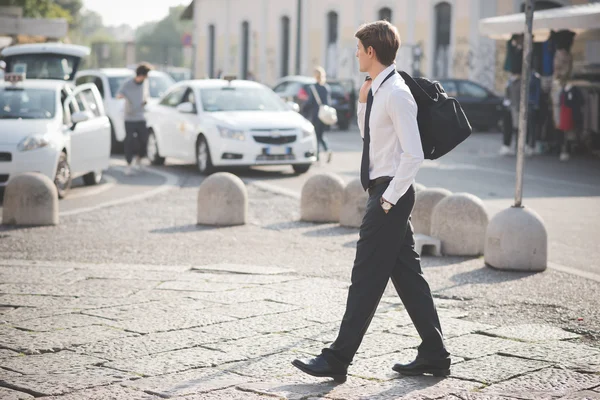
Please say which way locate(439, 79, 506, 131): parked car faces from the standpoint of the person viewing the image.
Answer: facing to the right of the viewer

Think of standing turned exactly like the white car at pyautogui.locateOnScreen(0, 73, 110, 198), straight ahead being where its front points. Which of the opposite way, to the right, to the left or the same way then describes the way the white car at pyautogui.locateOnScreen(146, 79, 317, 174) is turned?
to the left

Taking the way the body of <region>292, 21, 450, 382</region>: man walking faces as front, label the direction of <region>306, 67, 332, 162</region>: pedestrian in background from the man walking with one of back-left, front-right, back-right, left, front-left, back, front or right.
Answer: right

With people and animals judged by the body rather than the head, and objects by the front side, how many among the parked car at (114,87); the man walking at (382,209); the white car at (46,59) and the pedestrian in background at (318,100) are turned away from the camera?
1

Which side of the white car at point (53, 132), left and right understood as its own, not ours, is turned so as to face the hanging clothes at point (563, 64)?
left

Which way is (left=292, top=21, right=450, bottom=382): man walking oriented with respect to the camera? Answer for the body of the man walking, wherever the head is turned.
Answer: to the viewer's left

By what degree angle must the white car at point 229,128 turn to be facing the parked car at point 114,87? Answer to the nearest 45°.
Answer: approximately 180°
